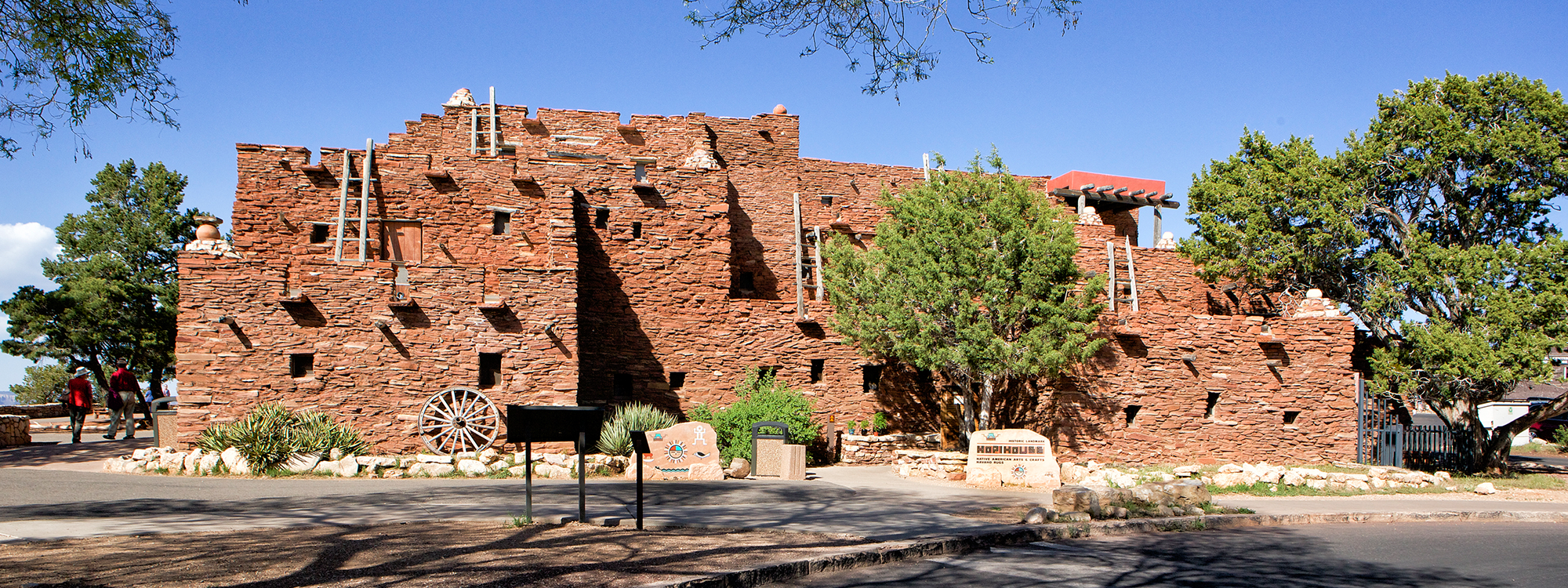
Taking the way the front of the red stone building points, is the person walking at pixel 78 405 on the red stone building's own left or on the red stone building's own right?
on the red stone building's own right

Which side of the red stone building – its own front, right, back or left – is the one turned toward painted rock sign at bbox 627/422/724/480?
front

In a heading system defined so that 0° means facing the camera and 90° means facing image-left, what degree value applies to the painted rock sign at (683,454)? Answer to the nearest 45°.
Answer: approximately 0°

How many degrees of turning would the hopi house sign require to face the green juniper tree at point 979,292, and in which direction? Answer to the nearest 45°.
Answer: approximately 180°

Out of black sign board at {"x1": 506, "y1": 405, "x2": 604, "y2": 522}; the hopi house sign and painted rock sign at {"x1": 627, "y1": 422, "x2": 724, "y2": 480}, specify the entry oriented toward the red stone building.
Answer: the black sign board

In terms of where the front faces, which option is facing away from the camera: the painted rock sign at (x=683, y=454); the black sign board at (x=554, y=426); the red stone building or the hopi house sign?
the black sign board

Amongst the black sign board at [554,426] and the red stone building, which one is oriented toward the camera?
the red stone building

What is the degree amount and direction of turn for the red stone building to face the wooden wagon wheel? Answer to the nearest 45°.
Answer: approximately 45° to its right

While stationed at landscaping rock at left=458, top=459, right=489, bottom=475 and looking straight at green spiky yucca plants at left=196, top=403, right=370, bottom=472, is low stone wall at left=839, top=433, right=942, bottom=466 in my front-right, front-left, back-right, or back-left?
back-right

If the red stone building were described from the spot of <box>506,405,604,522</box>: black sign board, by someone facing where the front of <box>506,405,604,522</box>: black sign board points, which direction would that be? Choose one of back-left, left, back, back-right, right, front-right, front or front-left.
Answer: front

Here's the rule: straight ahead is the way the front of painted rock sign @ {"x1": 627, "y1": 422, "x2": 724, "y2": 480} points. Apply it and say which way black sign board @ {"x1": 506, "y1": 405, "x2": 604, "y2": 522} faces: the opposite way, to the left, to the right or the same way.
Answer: the opposite way

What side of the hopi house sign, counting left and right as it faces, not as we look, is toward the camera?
front
